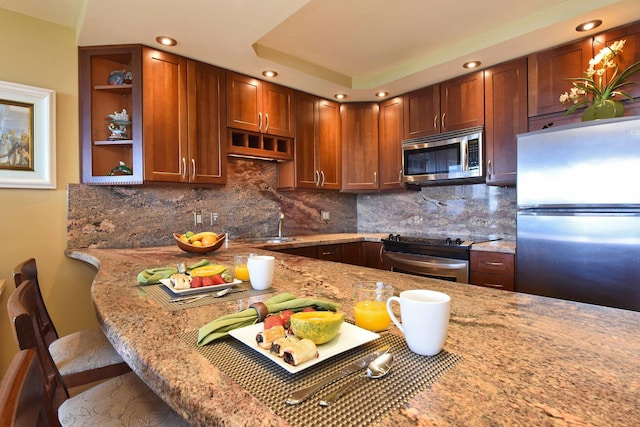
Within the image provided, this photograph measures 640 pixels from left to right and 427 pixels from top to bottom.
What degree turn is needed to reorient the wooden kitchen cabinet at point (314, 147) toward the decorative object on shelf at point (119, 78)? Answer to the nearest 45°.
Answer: approximately 90° to its right

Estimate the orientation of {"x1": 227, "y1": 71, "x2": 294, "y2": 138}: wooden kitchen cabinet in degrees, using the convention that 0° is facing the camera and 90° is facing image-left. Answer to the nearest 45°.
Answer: approximately 315°

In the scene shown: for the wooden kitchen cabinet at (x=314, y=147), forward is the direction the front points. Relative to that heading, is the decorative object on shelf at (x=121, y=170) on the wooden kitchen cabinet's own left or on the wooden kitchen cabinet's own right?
on the wooden kitchen cabinet's own right

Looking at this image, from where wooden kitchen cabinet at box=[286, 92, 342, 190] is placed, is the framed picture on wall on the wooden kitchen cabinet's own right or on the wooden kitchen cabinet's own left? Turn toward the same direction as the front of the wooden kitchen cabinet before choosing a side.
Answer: on the wooden kitchen cabinet's own right

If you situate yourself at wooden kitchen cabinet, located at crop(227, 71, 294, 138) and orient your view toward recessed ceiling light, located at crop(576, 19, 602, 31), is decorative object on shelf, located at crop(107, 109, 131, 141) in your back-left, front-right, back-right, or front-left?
back-right

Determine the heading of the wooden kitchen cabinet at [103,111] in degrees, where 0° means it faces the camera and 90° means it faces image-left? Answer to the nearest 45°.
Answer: approximately 0°

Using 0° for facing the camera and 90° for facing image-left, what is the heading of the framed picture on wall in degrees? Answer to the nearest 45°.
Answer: approximately 315°
